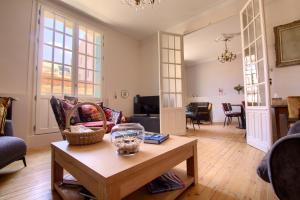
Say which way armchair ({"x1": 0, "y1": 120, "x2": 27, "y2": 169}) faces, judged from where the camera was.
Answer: facing to the right of the viewer

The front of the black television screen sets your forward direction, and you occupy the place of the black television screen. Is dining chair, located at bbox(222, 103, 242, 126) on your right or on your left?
on your left

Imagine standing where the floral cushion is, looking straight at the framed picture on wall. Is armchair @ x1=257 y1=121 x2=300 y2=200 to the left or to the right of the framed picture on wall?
right

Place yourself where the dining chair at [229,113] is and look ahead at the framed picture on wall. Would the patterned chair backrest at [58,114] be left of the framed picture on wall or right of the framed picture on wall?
right

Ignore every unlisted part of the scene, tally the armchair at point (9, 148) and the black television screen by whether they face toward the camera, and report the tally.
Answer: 1

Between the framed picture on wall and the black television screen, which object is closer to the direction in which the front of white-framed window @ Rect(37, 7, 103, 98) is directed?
the framed picture on wall

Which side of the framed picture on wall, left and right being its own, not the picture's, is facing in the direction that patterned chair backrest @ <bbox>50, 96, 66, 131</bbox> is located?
right

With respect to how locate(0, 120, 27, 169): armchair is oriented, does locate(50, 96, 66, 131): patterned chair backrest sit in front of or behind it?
in front

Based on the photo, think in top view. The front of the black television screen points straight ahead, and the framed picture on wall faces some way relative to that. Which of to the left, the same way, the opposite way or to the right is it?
to the right

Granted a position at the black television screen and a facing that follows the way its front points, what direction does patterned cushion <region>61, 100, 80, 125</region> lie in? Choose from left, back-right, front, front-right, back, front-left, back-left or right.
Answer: front-right

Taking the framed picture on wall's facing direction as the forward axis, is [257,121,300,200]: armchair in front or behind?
in front

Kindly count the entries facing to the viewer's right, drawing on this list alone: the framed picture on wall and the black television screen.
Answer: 0

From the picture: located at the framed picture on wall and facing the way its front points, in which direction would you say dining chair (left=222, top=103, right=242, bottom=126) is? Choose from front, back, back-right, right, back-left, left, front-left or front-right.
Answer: right
